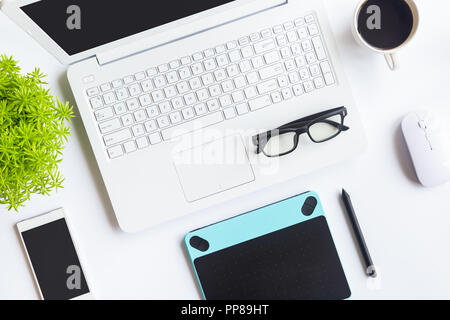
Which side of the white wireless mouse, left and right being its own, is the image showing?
back

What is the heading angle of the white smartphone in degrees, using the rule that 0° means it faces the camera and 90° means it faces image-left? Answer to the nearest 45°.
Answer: approximately 0°

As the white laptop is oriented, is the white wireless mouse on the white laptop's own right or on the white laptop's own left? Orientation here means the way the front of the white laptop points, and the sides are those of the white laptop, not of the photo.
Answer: on the white laptop's own left
